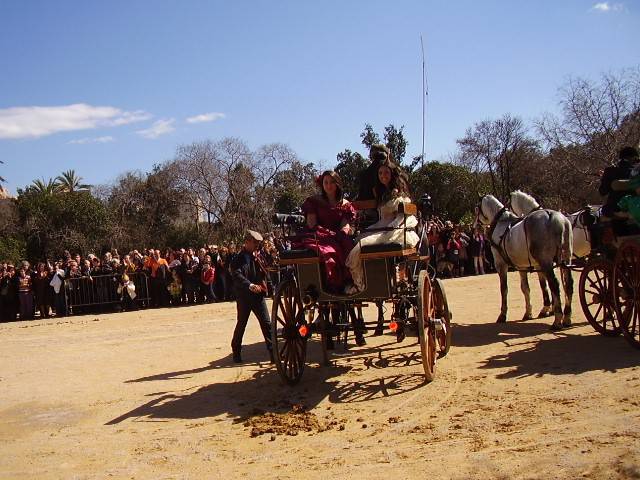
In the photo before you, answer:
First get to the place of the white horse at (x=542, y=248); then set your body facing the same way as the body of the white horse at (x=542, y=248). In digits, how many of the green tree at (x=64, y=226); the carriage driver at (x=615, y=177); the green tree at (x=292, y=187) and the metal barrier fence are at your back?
1

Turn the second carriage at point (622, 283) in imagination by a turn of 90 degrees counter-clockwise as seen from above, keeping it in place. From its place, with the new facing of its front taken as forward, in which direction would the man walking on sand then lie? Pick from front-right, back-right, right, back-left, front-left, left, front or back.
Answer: front-right

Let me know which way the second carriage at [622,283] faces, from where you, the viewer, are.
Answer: facing away from the viewer and to the left of the viewer

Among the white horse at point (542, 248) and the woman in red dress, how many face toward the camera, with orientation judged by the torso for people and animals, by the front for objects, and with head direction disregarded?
1

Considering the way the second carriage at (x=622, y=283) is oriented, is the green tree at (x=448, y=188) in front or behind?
in front

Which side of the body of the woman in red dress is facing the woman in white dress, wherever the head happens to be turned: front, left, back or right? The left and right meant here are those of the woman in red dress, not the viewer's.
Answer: left

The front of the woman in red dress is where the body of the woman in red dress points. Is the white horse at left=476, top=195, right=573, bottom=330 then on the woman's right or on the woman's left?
on the woman's left

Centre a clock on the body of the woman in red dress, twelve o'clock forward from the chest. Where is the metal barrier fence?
The metal barrier fence is roughly at 5 o'clock from the woman in red dress.

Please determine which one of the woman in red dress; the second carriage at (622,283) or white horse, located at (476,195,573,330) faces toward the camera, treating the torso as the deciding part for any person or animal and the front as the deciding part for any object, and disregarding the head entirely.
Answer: the woman in red dress

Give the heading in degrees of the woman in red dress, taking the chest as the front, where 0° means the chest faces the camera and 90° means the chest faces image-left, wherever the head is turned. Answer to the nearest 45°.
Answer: approximately 0°
